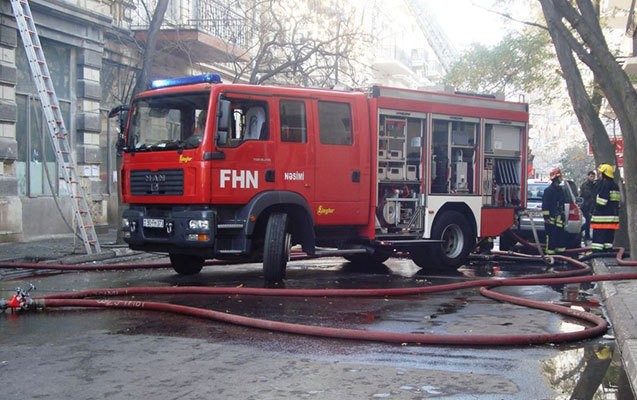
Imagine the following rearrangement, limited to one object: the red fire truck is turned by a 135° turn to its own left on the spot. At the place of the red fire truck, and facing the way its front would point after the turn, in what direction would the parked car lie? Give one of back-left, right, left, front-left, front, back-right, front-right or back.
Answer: front-left

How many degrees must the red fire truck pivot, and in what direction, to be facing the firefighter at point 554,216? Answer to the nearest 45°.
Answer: approximately 180°

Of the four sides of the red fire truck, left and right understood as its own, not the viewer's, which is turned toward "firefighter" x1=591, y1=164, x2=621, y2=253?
back

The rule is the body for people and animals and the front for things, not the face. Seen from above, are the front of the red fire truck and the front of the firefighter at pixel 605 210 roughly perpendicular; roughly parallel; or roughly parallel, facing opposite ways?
roughly perpendicular

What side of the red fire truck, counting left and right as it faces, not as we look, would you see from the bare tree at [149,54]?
right

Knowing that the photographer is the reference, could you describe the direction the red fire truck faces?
facing the viewer and to the left of the viewer

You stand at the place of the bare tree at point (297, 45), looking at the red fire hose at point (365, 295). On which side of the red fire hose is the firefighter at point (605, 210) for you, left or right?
left

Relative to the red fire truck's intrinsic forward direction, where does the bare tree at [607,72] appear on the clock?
The bare tree is roughly at 7 o'clock from the red fire truck.

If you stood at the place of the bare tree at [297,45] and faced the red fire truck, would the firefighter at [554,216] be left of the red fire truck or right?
left

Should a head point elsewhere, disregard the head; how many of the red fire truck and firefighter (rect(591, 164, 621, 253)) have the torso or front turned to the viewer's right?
0
